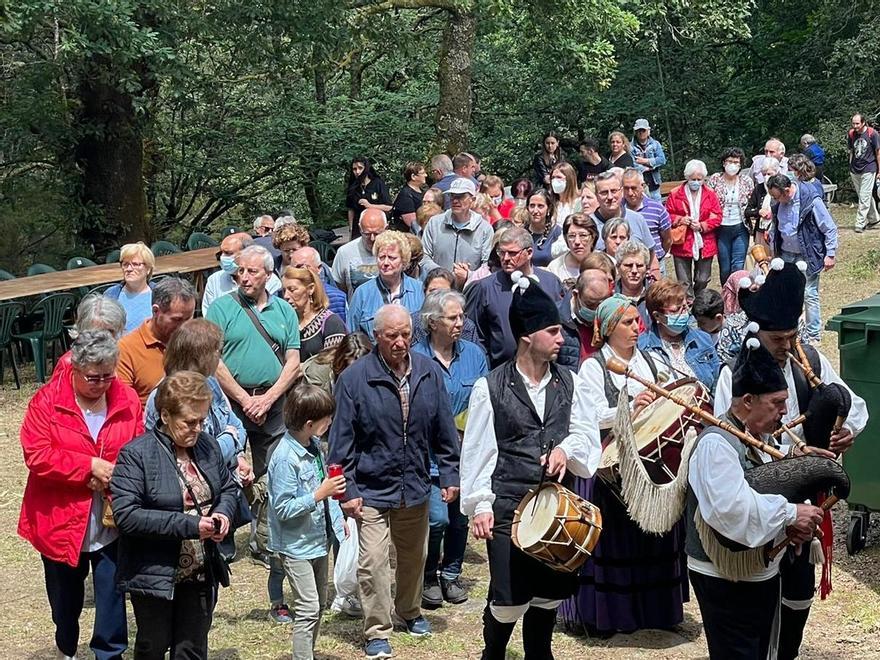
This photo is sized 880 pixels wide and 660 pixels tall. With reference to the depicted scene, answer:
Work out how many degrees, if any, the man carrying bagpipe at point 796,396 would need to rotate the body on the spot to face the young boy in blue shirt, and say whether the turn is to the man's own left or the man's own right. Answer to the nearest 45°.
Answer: approximately 135° to the man's own right

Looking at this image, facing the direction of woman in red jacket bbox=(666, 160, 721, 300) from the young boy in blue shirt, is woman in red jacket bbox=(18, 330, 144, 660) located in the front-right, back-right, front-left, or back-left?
back-left

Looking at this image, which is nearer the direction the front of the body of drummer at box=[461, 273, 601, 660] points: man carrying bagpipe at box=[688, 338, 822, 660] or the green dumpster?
the man carrying bagpipe

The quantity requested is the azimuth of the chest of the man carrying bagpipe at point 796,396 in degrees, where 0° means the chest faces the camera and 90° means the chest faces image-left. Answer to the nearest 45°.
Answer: approximately 315°

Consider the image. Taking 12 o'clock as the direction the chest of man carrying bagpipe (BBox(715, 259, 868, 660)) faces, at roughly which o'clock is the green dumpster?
The green dumpster is roughly at 8 o'clock from the man carrying bagpipe.

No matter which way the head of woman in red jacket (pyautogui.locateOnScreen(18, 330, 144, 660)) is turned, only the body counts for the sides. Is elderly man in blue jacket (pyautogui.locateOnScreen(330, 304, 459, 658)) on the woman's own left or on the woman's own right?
on the woman's own left

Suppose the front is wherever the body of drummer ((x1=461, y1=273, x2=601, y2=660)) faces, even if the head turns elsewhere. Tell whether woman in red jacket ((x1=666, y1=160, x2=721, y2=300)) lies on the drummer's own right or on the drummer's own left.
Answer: on the drummer's own left

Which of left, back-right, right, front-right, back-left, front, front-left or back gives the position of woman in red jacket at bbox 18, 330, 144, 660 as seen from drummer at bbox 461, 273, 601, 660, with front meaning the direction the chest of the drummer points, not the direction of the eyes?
back-right
